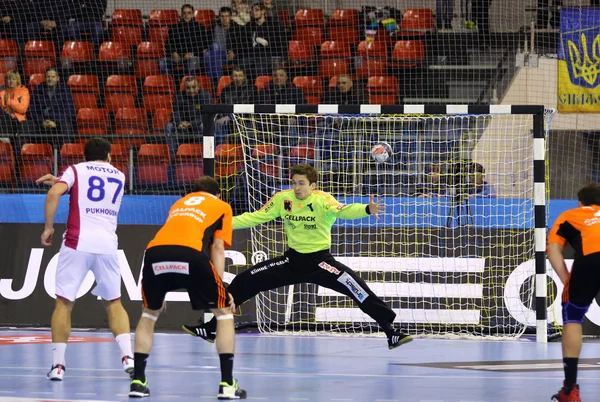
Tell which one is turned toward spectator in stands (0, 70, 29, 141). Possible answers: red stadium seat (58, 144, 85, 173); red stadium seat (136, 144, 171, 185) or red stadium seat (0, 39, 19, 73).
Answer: red stadium seat (0, 39, 19, 73)

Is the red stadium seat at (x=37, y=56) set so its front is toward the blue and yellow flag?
no

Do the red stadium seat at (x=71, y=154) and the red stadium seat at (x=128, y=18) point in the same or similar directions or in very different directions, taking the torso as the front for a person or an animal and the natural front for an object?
same or similar directions

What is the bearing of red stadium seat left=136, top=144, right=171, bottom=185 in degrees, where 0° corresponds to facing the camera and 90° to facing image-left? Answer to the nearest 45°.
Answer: approximately 0°

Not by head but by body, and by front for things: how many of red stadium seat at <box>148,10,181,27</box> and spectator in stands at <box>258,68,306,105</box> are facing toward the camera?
2

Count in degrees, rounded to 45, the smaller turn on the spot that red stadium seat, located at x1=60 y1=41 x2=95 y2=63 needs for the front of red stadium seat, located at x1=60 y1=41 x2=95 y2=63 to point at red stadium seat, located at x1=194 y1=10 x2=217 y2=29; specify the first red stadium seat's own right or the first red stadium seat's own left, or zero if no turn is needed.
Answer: approximately 90° to the first red stadium seat's own left

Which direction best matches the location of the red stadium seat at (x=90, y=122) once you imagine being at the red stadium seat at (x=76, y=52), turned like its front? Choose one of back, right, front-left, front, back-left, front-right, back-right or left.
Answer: front

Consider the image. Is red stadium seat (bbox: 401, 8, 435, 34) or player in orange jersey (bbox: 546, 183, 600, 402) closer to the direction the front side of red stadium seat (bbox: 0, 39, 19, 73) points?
the player in orange jersey

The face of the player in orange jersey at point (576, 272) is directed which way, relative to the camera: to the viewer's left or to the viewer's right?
to the viewer's left

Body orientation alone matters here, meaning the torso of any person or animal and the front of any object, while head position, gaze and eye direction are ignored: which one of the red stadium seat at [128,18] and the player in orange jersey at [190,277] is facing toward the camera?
the red stadium seat

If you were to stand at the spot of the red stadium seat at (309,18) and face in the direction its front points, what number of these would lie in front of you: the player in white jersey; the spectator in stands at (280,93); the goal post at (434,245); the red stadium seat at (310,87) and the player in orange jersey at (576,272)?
5

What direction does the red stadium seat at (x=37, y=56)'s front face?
toward the camera

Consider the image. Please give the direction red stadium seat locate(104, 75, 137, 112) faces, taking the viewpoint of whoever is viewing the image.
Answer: facing the viewer

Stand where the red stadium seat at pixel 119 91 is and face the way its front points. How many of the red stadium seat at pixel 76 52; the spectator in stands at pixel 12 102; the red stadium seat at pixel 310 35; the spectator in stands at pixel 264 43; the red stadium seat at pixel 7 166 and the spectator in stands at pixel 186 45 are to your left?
3

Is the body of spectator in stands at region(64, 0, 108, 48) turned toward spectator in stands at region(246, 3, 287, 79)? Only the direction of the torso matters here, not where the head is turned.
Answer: no

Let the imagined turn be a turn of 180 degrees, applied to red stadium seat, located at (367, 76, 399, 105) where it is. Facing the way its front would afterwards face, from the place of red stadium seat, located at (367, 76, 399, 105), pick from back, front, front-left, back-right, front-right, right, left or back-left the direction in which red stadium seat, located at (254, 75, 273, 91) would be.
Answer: left

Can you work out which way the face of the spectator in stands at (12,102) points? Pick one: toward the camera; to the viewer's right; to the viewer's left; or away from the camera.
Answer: toward the camera

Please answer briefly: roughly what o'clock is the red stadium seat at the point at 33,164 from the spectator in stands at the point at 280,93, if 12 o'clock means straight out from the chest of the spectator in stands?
The red stadium seat is roughly at 3 o'clock from the spectator in stands.

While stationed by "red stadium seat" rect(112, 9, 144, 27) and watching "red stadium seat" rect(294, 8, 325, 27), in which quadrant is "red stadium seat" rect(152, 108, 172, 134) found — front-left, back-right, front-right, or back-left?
front-right

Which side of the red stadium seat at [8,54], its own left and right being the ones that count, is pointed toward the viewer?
front

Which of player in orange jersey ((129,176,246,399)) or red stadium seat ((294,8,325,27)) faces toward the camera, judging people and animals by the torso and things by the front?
the red stadium seat

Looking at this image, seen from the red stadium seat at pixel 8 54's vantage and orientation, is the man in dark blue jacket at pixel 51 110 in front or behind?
in front

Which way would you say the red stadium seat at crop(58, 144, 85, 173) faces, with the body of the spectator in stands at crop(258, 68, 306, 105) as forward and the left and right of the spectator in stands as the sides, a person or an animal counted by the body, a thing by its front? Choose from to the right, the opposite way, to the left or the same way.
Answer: the same way
